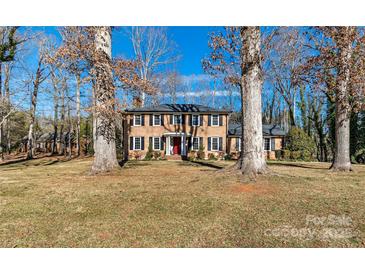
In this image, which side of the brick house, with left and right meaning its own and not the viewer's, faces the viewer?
front

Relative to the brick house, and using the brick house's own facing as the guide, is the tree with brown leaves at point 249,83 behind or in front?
in front
